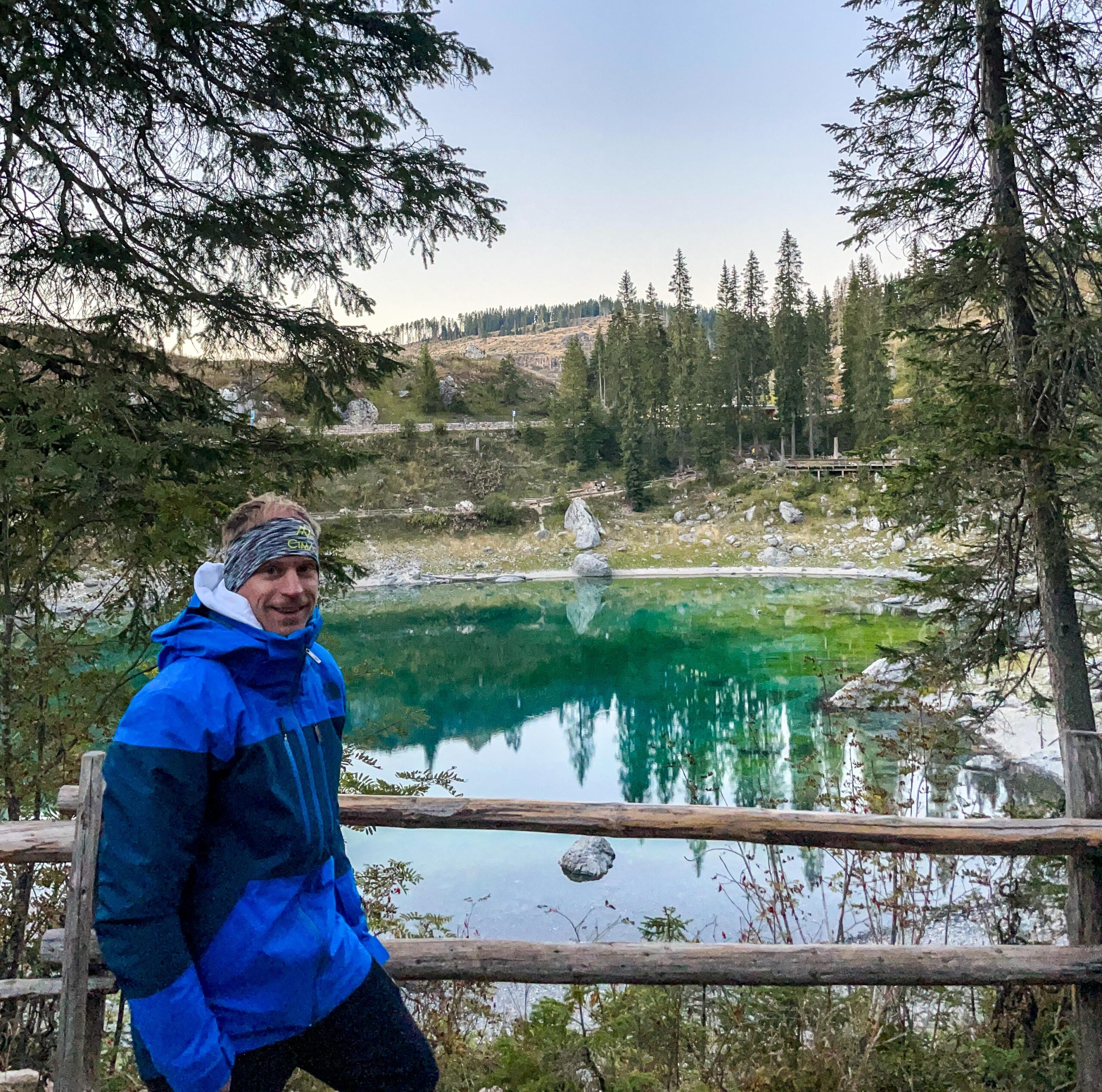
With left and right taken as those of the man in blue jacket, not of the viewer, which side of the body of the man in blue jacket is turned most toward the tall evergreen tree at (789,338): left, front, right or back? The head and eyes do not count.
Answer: left

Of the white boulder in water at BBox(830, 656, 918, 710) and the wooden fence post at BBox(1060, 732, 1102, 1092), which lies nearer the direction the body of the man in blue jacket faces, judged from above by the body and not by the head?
the wooden fence post

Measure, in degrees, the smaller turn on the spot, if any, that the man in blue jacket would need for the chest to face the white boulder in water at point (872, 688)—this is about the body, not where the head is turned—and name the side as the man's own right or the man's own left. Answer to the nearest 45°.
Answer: approximately 90° to the man's own left

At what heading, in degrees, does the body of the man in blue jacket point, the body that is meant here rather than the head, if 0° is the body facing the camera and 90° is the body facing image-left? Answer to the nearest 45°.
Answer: approximately 315°

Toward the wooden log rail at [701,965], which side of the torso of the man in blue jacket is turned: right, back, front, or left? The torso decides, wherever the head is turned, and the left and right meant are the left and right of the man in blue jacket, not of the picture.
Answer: left

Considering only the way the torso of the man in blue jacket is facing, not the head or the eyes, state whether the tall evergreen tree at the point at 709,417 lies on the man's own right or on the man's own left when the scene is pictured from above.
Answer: on the man's own left

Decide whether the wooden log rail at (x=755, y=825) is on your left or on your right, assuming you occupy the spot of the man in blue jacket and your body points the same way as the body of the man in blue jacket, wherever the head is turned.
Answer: on your left

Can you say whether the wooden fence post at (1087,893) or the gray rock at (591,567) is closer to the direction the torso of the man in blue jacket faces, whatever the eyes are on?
the wooden fence post

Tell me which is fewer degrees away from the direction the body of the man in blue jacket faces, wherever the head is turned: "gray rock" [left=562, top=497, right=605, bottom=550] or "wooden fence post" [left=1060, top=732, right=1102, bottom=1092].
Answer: the wooden fence post
